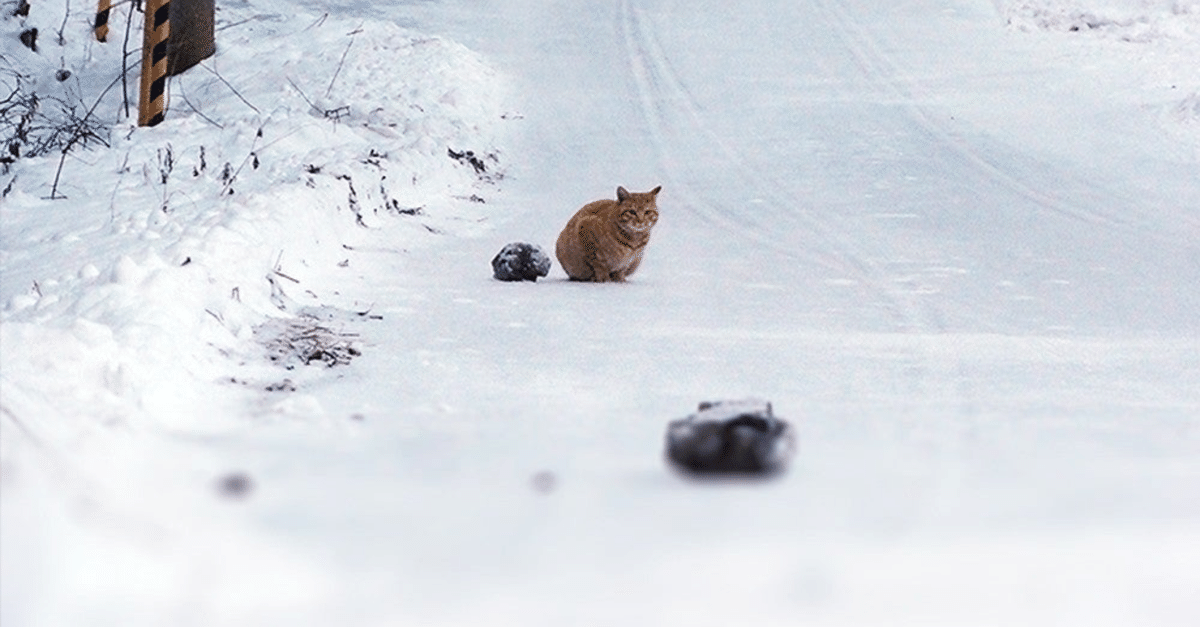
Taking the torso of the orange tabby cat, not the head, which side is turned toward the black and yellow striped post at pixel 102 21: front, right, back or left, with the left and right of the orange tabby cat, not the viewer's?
back

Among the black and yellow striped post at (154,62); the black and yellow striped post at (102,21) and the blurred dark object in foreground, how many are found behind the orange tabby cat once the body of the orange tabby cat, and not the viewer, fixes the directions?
2

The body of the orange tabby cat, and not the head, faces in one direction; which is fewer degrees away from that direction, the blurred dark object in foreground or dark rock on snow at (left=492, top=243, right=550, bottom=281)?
the blurred dark object in foreground

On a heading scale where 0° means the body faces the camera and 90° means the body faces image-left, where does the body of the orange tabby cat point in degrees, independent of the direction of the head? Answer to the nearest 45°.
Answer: approximately 315°

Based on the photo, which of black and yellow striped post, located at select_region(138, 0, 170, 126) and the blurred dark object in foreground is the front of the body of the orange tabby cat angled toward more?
the blurred dark object in foreground

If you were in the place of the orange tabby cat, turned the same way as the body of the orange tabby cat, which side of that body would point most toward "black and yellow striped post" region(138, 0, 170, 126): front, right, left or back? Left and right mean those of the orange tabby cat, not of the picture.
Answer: back

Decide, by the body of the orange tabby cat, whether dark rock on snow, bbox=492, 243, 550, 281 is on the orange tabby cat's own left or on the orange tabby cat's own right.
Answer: on the orange tabby cat's own right

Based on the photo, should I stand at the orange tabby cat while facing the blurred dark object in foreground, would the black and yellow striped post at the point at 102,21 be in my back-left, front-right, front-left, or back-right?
back-right

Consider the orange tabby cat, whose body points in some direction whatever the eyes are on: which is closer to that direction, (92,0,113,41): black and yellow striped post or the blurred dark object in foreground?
the blurred dark object in foreground
